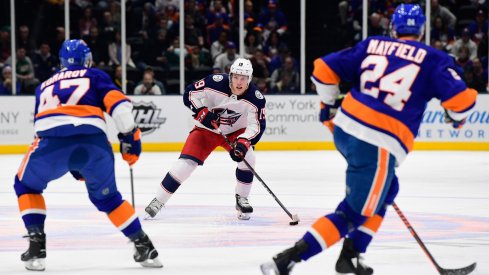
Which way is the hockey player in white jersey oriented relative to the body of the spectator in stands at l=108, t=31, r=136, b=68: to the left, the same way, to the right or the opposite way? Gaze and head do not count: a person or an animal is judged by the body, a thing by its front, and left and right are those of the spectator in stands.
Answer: the same way

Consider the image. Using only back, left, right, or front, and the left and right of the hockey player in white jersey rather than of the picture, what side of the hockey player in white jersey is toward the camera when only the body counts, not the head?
front

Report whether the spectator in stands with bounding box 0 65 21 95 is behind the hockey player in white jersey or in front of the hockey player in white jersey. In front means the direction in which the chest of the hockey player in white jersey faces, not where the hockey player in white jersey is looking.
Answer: behind

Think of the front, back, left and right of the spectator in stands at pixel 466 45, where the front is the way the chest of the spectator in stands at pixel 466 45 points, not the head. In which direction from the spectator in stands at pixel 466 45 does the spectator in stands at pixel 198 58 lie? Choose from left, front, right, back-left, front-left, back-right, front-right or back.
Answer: right

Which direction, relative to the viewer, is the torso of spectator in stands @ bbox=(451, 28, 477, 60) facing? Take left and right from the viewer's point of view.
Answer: facing the viewer

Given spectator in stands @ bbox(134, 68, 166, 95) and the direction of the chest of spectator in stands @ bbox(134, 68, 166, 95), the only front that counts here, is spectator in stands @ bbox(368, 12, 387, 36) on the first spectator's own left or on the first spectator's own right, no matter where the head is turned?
on the first spectator's own left

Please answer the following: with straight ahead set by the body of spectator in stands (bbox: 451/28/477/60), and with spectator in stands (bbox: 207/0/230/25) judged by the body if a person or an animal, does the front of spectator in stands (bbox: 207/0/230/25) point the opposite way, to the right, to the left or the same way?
the same way

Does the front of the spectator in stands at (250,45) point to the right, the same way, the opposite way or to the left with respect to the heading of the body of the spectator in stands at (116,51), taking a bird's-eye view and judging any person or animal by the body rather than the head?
the same way

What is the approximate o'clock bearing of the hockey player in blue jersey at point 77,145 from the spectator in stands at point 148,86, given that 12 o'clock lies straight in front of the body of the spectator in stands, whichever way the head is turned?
The hockey player in blue jersey is roughly at 12 o'clock from the spectator in stands.

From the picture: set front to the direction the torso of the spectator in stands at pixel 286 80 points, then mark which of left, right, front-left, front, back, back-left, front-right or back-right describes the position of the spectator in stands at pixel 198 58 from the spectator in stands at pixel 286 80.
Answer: right

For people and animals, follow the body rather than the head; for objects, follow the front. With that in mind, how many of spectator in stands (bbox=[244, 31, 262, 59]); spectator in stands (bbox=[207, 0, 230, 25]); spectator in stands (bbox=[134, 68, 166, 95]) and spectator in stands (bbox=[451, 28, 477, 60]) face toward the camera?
4

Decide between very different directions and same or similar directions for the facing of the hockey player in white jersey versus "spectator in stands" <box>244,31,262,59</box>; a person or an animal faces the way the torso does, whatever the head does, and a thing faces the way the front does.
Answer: same or similar directions

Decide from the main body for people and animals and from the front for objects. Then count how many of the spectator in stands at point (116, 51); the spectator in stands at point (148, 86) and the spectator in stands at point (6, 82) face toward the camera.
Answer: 3

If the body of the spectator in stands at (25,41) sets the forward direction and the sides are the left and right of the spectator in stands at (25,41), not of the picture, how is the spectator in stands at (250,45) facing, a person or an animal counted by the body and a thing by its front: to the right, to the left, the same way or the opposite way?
the same way

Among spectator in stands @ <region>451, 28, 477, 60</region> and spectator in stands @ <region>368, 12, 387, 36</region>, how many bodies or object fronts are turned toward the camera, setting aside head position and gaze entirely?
2

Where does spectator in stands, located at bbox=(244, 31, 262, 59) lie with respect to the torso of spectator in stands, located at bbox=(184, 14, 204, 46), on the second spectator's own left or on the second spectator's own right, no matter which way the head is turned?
on the second spectator's own left

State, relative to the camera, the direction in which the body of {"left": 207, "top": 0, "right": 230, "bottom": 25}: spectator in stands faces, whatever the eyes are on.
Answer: toward the camera

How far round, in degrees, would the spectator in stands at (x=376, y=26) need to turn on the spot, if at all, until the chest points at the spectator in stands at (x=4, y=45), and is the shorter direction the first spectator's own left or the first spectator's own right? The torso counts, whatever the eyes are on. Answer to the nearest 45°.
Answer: approximately 90° to the first spectator's own right
